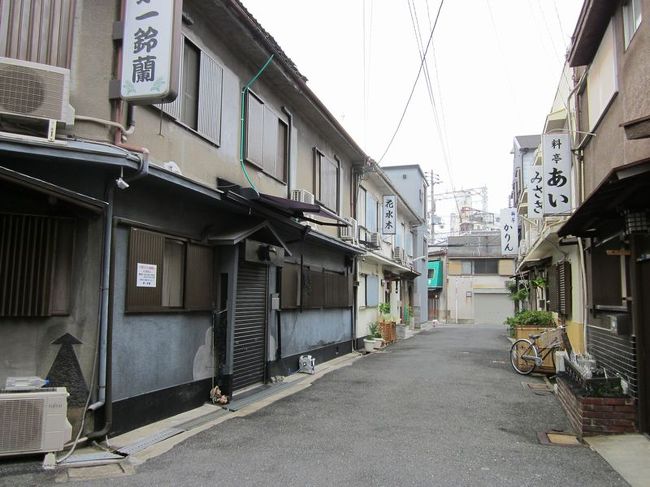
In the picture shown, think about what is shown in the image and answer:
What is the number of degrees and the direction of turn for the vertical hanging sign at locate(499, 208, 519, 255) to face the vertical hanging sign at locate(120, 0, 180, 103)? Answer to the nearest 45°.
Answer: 0° — it already faces it

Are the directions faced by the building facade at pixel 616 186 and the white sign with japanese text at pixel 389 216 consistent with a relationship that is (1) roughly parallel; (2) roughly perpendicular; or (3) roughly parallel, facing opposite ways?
roughly perpendicular

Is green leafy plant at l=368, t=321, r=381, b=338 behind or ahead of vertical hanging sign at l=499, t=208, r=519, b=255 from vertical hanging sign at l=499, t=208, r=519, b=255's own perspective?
ahead

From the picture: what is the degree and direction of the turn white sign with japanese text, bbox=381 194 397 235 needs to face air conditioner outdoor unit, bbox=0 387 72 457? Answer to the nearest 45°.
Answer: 0° — it already faces it

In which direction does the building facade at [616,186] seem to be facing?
to the viewer's left

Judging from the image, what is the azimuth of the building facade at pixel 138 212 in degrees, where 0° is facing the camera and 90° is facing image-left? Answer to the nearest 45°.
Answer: approximately 315°

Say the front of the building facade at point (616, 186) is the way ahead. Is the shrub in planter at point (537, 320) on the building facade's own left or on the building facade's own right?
on the building facade's own right

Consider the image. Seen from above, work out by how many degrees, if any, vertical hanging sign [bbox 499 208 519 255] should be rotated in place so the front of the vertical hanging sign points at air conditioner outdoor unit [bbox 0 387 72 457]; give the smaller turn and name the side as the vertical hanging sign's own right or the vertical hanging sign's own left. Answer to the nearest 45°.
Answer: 0° — it already faces it

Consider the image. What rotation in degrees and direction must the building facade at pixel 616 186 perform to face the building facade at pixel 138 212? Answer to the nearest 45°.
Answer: approximately 45° to its left

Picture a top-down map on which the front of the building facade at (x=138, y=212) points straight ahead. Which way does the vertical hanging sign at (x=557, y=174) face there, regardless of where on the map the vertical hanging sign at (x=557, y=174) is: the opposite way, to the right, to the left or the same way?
to the right
